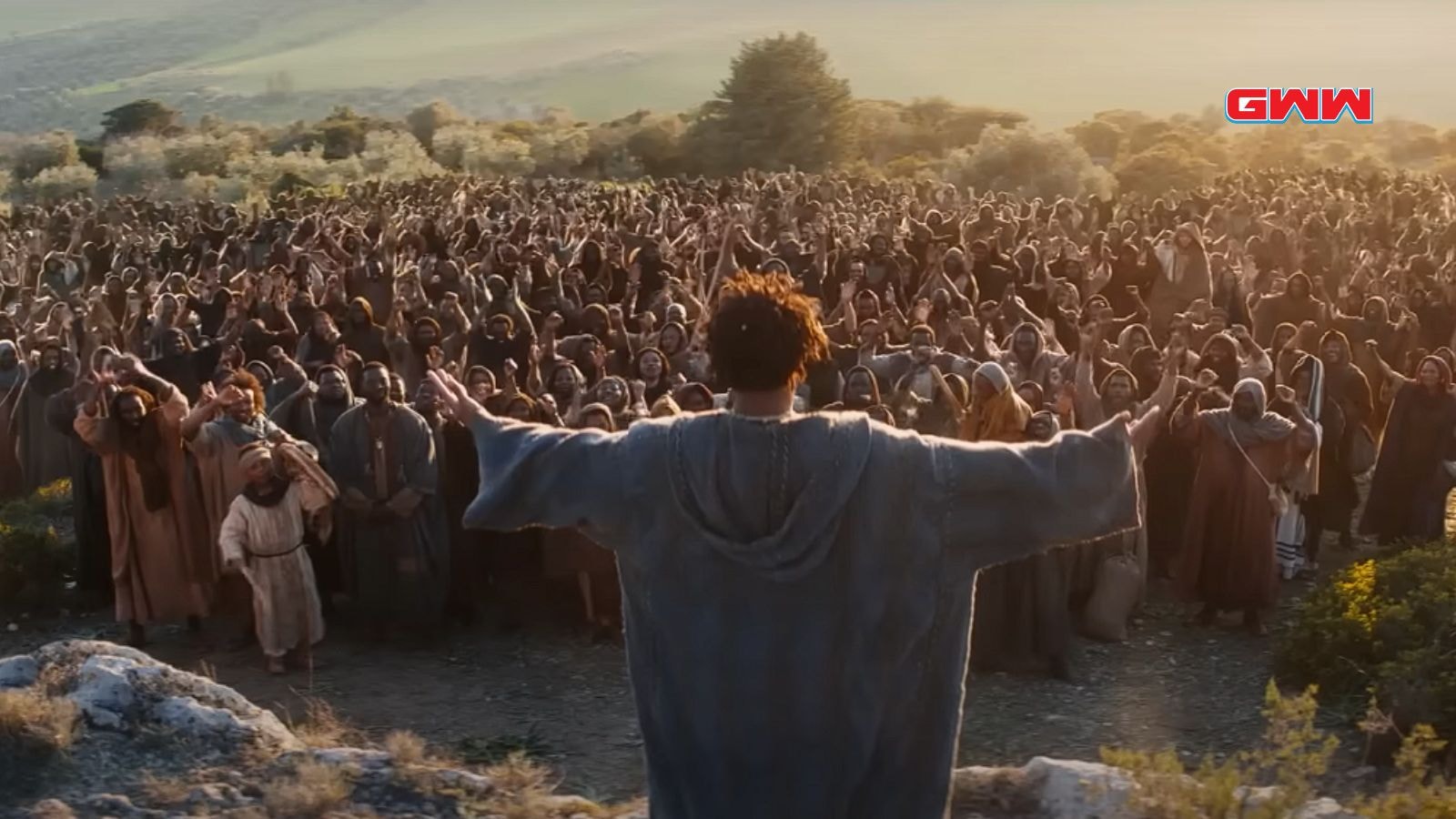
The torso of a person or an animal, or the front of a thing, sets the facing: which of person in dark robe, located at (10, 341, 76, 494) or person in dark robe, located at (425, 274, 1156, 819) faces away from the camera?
person in dark robe, located at (425, 274, 1156, 819)

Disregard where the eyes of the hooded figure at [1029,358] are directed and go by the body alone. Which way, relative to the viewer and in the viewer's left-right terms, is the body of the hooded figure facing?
facing the viewer

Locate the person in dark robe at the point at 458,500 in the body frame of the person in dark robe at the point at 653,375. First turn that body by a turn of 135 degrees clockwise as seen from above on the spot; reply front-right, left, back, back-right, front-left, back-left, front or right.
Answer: left

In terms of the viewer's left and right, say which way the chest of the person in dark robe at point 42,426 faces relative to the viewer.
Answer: facing the viewer and to the right of the viewer

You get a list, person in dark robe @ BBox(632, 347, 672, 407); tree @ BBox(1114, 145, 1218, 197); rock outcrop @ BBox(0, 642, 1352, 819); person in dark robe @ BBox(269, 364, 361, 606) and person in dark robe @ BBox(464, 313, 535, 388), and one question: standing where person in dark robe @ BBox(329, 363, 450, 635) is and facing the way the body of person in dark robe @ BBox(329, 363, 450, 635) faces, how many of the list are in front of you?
1

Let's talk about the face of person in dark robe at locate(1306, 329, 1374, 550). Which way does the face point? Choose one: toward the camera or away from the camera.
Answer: toward the camera

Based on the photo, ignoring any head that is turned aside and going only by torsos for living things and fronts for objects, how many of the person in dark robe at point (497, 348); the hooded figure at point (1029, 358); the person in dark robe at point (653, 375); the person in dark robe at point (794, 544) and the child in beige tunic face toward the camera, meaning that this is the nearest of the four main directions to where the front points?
4

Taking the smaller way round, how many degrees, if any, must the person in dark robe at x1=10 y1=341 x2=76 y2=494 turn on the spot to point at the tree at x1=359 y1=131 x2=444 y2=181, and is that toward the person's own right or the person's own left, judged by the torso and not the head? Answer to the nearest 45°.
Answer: approximately 135° to the person's own left

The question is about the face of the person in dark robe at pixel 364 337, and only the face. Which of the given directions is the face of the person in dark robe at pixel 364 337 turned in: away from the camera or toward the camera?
toward the camera

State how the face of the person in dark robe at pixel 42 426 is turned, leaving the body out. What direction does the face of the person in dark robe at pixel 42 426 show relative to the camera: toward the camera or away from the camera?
toward the camera

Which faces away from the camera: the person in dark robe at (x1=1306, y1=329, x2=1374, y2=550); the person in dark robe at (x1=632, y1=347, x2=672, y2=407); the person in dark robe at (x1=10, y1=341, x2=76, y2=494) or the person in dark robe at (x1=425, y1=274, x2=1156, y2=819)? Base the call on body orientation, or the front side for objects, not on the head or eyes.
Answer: the person in dark robe at (x1=425, y1=274, x2=1156, y2=819)

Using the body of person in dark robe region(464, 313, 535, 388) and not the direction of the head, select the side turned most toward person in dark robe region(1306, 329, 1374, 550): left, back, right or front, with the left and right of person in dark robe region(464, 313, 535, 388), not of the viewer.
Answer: left

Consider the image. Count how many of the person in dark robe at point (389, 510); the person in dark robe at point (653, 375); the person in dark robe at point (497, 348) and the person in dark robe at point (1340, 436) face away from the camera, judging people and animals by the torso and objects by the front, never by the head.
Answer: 0

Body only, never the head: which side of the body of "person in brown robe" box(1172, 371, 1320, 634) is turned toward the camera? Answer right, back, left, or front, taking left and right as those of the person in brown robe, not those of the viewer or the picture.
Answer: front

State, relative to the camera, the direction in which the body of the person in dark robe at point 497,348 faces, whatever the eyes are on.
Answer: toward the camera

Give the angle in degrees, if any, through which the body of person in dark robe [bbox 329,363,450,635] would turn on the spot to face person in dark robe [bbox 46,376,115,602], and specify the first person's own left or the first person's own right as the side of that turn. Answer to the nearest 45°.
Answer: approximately 135° to the first person's own right

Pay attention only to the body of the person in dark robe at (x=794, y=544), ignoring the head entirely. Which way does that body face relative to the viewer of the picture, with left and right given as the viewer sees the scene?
facing away from the viewer
